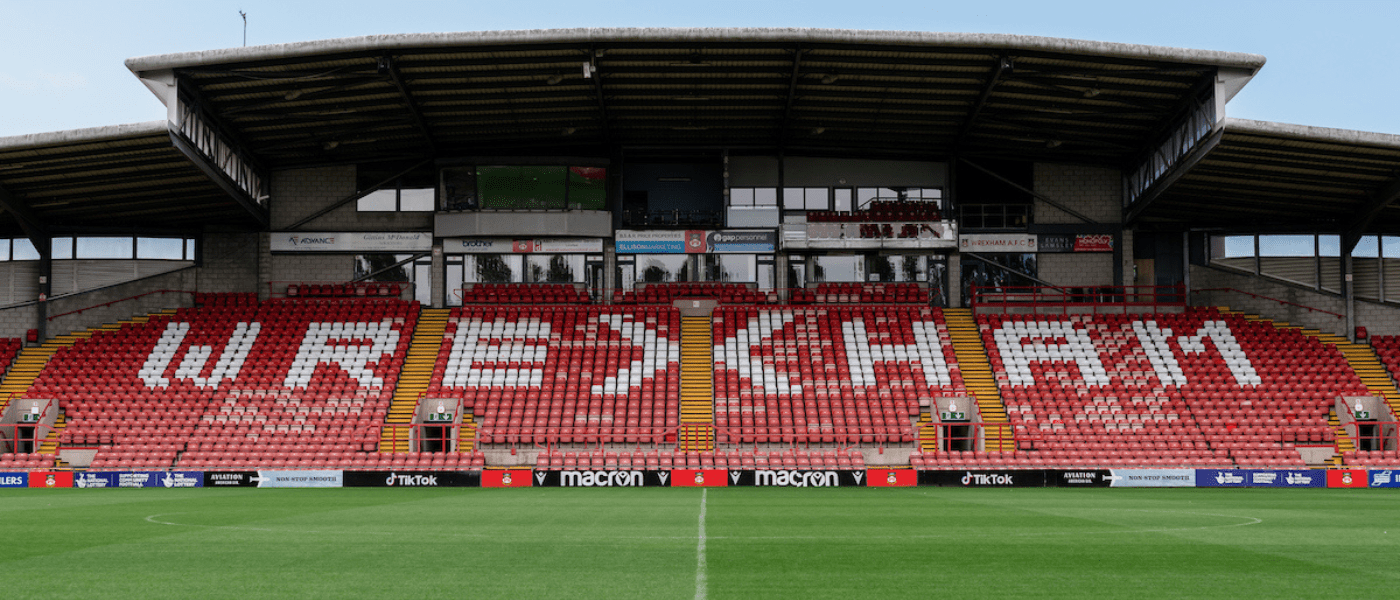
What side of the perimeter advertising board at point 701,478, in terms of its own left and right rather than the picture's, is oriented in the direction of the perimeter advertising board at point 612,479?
right

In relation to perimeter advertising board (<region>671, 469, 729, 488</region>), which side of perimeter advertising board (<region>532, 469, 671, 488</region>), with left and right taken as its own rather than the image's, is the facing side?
left

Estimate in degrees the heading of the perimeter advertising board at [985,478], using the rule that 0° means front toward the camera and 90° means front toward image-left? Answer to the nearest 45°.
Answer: approximately 0°

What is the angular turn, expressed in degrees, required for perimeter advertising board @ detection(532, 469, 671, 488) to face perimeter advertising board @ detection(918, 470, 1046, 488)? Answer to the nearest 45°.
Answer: approximately 90° to its left

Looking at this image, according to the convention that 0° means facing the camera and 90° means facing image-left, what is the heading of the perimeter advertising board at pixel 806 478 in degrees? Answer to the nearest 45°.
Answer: approximately 0°

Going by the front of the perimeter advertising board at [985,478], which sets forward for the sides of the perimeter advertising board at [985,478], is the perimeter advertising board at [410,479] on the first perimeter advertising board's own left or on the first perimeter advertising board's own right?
on the first perimeter advertising board's own right

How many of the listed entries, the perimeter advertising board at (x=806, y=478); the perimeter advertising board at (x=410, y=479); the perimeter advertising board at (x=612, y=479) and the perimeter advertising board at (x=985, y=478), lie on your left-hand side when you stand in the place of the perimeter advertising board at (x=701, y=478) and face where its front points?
2
